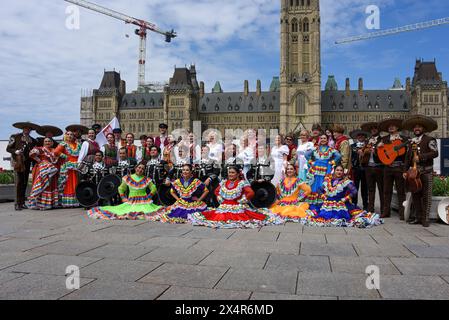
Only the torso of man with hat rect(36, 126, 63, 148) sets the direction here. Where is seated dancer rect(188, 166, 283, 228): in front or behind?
in front

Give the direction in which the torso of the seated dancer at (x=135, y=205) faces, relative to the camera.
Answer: toward the camera

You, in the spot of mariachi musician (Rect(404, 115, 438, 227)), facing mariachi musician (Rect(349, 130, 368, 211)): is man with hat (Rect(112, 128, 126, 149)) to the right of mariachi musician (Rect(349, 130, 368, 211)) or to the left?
left

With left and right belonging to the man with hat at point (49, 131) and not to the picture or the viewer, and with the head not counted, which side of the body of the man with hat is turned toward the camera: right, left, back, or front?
front

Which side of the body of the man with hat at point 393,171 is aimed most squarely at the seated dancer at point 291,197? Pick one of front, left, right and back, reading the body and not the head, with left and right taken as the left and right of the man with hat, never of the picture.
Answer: right

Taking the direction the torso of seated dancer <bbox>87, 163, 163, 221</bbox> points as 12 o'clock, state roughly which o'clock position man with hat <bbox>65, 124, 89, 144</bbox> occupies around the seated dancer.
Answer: The man with hat is roughly at 5 o'clock from the seated dancer.

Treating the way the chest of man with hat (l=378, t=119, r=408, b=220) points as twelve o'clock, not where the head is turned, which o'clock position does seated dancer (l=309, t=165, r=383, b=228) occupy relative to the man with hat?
The seated dancer is roughly at 1 o'clock from the man with hat.

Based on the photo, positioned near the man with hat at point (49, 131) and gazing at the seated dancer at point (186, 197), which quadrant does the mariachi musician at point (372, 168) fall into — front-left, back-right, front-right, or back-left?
front-left

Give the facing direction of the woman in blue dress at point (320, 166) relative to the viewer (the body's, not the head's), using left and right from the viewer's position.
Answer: facing the viewer

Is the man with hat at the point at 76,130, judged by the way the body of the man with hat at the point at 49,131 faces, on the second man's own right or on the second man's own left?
on the second man's own left

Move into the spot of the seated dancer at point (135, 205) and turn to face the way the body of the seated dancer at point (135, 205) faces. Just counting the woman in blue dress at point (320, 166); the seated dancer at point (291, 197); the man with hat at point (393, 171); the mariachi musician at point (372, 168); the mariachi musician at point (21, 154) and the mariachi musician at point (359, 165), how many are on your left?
5

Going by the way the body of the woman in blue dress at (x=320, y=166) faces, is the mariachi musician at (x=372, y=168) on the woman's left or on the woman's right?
on the woman's left
